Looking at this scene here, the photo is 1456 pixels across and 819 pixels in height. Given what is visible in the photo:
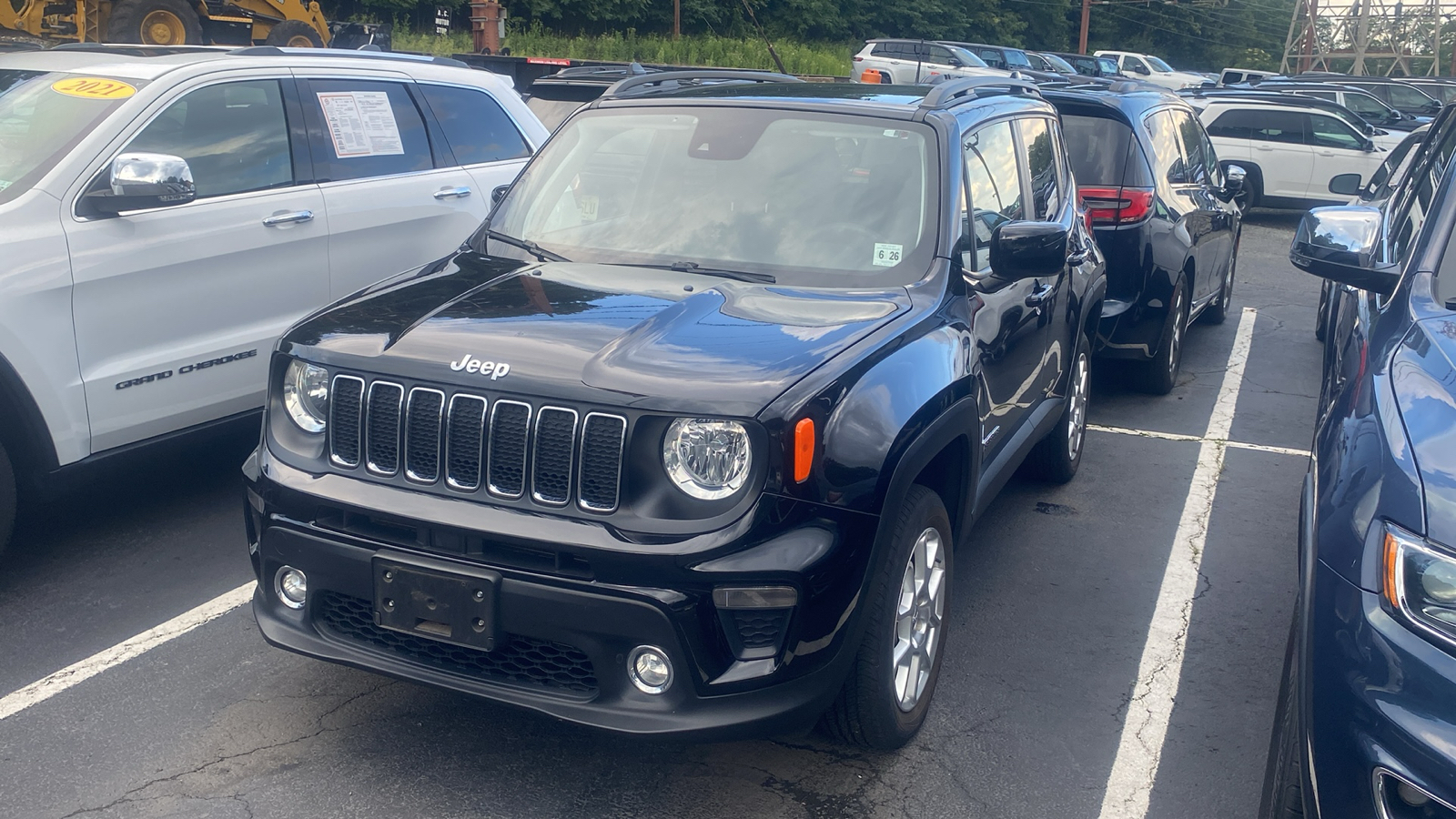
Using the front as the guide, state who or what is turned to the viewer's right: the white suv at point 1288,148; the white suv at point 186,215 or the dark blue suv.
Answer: the white suv at point 1288,148

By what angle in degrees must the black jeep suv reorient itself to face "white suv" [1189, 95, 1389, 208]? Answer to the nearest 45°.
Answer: approximately 180°

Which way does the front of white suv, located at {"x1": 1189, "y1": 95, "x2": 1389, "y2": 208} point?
to the viewer's right

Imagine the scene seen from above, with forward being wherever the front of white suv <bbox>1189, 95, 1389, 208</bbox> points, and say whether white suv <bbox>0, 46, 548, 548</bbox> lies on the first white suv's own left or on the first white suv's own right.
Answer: on the first white suv's own right

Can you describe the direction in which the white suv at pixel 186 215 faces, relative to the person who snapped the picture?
facing the viewer and to the left of the viewer

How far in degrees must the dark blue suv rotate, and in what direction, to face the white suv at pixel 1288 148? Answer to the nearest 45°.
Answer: approximately 180°

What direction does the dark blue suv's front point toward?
toward the camera

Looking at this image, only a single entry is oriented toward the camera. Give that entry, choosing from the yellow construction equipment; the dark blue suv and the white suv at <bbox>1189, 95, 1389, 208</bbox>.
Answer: the dark blue suv

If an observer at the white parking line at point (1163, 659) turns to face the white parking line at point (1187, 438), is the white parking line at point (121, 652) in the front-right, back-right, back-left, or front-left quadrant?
back-left

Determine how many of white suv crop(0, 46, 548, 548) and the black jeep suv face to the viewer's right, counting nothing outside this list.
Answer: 0

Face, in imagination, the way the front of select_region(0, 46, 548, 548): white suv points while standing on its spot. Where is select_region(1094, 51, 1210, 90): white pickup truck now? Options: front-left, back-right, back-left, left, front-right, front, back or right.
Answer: back

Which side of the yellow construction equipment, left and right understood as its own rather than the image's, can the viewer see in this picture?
right

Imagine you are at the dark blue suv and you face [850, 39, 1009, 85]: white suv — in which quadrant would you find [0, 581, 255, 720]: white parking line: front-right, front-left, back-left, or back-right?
back-left

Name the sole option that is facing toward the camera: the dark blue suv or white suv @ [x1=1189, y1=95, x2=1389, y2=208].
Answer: the dark blue suv

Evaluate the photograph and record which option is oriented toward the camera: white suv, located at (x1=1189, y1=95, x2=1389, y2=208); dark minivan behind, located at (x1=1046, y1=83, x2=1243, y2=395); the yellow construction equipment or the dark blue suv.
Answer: the dark blue suv

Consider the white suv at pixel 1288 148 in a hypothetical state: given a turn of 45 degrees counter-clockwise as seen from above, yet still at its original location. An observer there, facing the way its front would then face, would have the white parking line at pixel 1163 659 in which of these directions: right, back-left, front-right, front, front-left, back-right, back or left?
back-right
